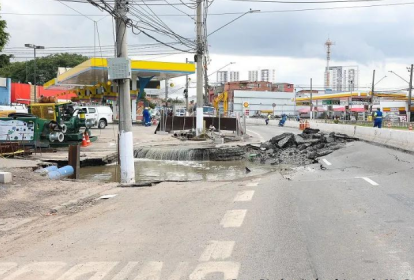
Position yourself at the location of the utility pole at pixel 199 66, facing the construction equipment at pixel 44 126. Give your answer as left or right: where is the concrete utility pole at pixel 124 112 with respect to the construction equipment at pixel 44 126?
left

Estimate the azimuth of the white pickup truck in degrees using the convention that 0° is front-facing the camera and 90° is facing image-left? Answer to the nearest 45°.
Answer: approximately 90°

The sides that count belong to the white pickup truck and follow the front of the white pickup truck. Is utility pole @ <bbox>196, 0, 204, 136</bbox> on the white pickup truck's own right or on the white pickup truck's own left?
on the white pickup truck's own left

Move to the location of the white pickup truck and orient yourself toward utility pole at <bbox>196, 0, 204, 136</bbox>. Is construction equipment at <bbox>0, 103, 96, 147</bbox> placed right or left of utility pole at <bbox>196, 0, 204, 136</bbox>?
right

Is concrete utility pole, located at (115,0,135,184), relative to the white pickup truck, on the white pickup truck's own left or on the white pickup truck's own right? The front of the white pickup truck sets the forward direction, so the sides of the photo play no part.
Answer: on the white pickup truck's own left
